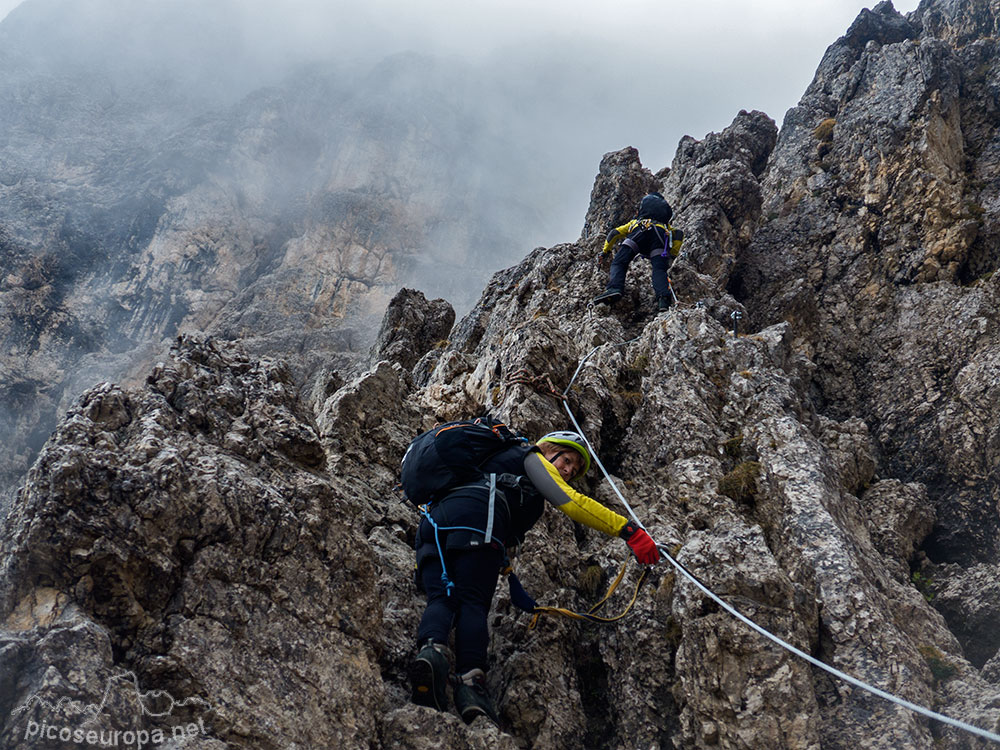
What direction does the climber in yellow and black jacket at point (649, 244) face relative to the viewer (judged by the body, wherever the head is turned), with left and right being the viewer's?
facing away from the viewer
